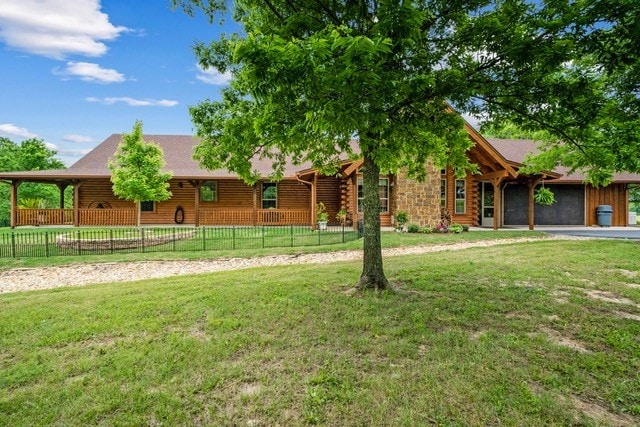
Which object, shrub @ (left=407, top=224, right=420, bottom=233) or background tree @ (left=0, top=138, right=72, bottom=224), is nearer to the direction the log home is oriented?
the shrub

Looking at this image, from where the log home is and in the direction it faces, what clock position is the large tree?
The large tree is roughly at 12 o'clock from the log home.

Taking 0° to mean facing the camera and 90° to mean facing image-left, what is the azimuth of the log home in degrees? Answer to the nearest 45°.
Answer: approximately 0°

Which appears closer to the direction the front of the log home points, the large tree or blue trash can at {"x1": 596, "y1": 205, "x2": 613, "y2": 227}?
the large tree

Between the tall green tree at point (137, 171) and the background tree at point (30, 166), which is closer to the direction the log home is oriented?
the tall green tree

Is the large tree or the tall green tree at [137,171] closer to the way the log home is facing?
the large tree

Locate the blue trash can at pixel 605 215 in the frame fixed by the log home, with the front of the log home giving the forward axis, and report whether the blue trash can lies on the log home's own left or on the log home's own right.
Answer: on the log home's own left

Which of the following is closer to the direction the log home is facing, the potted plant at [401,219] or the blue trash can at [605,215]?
the potted plant

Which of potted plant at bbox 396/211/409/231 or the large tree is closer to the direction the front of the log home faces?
the large tree

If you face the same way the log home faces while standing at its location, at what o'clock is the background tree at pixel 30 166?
The background tree is roughly at 4 o'clock from the log home.
